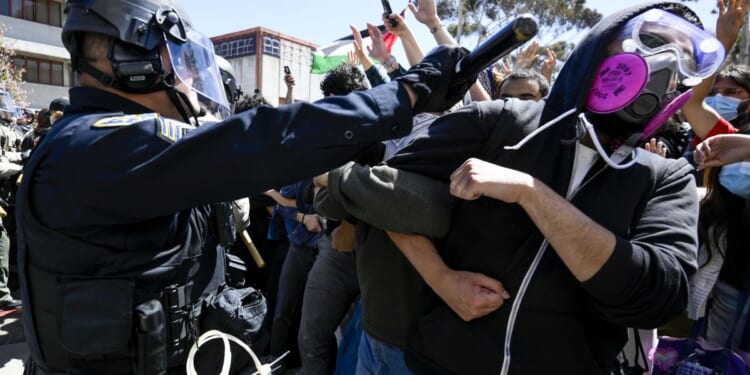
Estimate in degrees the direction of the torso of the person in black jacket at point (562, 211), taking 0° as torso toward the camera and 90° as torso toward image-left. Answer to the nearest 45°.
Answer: approximately 0°

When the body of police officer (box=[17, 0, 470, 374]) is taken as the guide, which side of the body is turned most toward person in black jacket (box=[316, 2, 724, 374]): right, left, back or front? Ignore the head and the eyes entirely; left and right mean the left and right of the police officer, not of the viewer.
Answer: front

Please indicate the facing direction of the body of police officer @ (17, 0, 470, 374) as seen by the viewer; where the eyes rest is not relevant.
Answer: to the viewer's right
